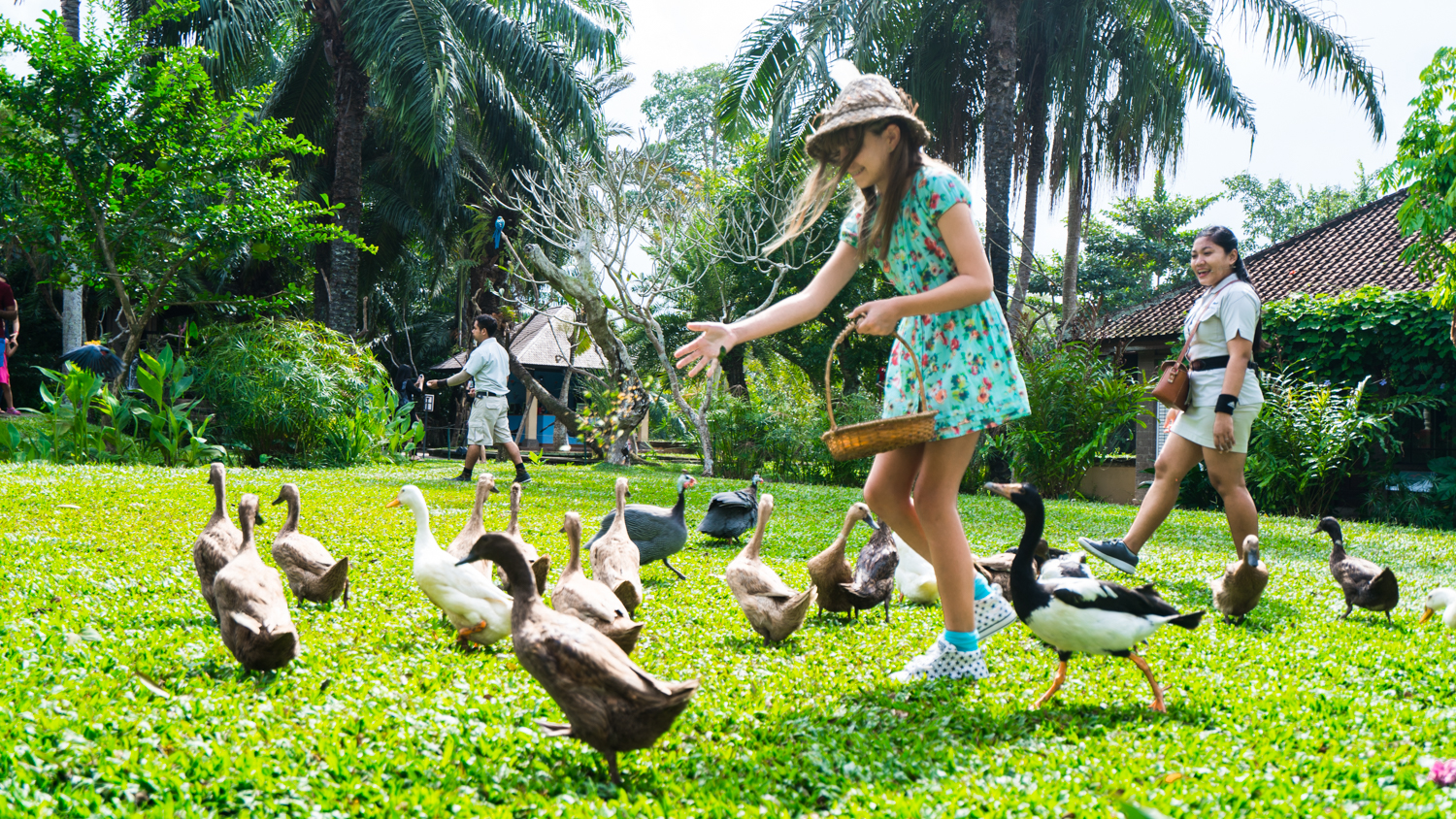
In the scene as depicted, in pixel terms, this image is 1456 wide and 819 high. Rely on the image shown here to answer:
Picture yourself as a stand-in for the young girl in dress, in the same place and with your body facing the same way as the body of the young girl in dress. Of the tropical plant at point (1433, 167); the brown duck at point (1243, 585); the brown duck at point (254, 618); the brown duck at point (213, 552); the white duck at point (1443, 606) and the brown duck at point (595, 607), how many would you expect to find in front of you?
3

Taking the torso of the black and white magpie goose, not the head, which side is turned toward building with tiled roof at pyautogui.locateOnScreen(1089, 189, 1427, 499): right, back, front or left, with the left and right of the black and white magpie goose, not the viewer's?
right

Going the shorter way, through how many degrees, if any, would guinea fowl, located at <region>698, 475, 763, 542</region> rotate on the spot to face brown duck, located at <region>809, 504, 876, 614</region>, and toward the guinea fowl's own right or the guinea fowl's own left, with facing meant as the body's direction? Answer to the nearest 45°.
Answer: approximately 90° to the guinea fowl's own right

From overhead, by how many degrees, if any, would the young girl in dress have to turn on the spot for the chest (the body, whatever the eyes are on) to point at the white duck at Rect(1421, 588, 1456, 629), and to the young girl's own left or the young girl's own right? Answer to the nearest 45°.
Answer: approximately 135° to the young girl's own right

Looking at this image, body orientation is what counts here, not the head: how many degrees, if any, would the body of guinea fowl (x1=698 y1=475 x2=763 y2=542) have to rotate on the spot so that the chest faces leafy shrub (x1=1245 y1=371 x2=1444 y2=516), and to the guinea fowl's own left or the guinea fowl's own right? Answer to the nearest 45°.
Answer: approximately 45° to the guinea fowl's own left

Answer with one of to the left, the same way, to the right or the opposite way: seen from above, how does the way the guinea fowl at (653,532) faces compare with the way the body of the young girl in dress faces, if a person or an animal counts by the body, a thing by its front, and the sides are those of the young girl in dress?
the opposite way

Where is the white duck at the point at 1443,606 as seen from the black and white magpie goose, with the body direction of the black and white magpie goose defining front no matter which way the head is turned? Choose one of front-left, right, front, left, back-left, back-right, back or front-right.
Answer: back-right

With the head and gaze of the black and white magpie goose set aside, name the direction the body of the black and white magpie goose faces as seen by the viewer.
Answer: to the viewer's left

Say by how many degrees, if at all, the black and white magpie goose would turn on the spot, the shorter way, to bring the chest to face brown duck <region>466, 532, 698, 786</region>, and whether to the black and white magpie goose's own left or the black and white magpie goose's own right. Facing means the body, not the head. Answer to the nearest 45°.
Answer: approximately 45° to the black and white magpie goose's own left

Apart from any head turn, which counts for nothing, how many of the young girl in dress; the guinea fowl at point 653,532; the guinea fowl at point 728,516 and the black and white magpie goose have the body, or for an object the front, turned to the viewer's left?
2

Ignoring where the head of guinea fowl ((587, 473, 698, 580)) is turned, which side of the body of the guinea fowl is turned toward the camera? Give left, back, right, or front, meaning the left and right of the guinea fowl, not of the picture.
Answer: right

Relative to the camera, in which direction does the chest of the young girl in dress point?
to the viewer's left

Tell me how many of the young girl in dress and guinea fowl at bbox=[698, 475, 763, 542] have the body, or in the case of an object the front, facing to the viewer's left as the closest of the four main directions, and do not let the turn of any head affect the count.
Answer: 1

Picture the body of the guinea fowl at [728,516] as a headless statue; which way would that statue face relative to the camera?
to the viewer's right

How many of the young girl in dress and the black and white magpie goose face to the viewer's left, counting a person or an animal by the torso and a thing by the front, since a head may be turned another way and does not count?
2

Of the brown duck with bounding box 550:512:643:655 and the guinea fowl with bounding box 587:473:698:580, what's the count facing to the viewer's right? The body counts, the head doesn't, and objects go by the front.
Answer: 1

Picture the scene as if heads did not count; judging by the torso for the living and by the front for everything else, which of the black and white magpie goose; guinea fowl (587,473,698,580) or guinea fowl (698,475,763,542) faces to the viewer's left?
the black and white magpie goose

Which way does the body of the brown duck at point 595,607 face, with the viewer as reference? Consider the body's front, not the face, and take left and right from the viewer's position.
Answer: facing away from the viewer and to the left of the viewer
